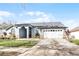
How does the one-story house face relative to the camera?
toward the camera

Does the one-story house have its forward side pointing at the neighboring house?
no
